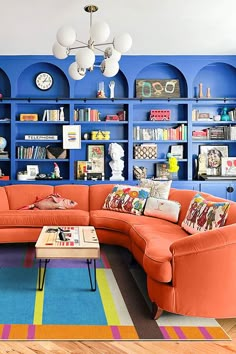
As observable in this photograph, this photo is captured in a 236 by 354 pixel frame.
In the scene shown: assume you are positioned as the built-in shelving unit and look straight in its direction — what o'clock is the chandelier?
The chandelier is roughly at 12 o'clock from the built-in shelving unit.

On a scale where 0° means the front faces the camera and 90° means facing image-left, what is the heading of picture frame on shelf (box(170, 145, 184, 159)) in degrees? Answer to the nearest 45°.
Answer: approximately 0°

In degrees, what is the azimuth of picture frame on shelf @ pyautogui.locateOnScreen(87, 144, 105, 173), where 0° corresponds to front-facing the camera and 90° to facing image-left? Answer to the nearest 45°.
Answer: approximately 0°

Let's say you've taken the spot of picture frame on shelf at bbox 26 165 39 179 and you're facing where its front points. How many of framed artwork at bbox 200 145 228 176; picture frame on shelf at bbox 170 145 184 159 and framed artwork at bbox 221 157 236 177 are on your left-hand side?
3

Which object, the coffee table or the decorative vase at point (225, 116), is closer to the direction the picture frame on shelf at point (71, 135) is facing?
the coffee table

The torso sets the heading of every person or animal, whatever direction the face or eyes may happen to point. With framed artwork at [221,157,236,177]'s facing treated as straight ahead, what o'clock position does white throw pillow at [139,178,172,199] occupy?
The white throw pillow is roughly at 1 o'clock from the framed artwork.

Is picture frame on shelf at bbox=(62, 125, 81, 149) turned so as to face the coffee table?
yes

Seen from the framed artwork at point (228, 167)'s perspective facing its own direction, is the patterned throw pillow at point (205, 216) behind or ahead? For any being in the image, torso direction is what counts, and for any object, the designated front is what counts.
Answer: ahead
